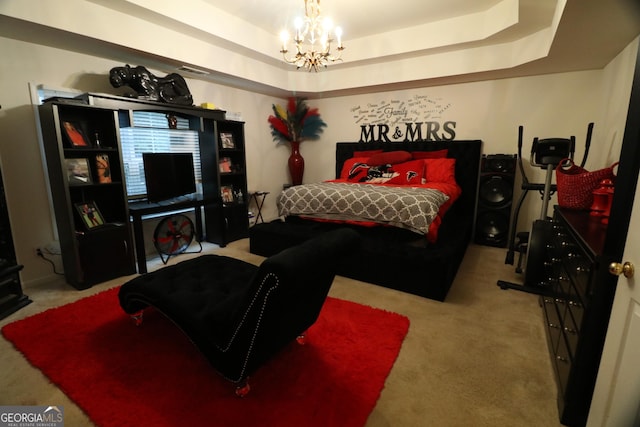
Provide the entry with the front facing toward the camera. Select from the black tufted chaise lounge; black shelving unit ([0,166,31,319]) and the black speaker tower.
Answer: the black speaker tower

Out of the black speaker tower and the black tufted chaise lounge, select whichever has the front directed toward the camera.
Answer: the black speaker tower

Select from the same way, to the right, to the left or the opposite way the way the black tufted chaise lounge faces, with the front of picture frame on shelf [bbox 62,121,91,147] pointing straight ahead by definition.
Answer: the opposite way

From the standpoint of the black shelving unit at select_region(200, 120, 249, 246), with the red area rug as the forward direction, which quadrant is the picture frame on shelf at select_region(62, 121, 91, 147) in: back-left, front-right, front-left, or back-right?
front-right

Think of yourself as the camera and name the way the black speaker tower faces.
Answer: facing the viewer

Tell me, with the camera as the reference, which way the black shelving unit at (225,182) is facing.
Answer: facing the viewer and to the right of the viewer

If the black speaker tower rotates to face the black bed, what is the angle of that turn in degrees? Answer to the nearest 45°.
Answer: approximately 45° to its right

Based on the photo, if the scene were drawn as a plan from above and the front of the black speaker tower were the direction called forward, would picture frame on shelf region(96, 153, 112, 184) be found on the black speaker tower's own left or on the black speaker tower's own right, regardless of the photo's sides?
on the black speaker tower's own right

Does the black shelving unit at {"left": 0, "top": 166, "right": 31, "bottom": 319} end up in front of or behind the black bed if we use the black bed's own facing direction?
in front

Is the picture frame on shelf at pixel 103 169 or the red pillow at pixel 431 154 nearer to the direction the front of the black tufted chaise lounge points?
the picture frame on shelf

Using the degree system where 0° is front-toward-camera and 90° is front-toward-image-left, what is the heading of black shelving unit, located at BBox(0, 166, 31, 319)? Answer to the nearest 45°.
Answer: approximately 270°

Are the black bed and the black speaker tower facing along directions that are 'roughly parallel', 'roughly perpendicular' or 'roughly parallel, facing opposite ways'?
roughly parallel
